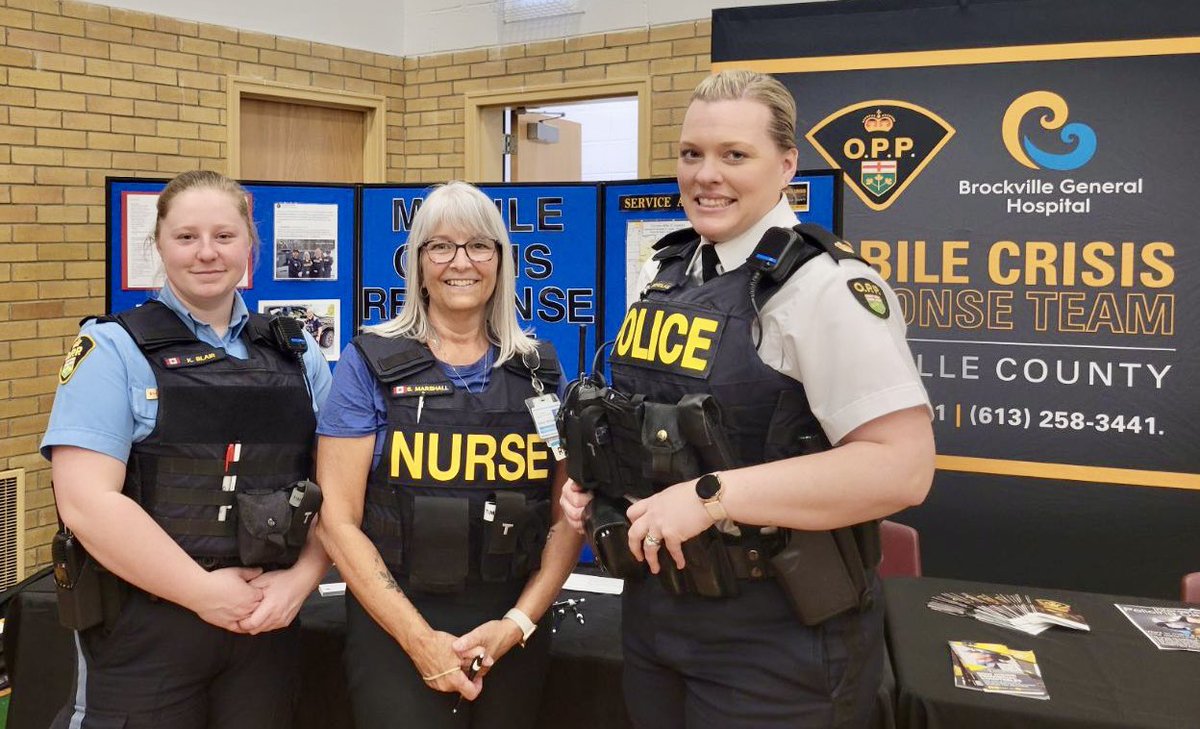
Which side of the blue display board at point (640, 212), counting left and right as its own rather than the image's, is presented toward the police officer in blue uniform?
front

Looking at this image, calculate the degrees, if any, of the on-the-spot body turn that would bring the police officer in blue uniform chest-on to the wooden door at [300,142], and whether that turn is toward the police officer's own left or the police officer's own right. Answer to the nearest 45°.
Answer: approximately 135° to the police officer's own left

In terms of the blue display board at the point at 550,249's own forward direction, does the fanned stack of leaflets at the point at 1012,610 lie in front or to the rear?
in front

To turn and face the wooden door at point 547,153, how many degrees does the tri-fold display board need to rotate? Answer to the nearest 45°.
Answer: approximately 180°

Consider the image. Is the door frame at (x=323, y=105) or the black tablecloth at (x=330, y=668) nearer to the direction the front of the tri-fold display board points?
the black tablecloth

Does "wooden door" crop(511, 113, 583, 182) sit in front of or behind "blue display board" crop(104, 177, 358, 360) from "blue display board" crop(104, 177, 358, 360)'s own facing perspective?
behind

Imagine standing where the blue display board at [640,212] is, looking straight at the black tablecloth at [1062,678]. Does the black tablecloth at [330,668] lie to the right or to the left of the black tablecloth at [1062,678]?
right

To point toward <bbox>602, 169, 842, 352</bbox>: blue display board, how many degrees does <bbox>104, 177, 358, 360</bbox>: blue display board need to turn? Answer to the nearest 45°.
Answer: approximately 45° to its left

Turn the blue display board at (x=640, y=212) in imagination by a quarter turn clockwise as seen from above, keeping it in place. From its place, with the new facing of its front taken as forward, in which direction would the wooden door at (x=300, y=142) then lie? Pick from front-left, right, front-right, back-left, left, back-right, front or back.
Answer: front-right

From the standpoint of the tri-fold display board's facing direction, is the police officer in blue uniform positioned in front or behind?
in front
